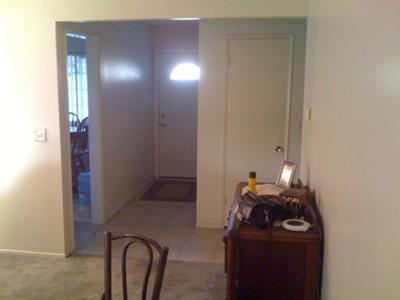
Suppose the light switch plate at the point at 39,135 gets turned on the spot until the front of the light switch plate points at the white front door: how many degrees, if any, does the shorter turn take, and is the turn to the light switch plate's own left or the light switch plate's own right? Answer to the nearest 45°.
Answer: approximately 135° to the light switch plate's own left

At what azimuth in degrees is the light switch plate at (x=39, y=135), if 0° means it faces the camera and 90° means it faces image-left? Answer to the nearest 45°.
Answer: approximately 0°

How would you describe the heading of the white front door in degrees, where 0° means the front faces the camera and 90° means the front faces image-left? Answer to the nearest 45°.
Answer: approximately 0°

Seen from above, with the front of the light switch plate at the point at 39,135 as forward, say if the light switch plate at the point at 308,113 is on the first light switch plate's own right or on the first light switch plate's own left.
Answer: on the first light switch plate's own left

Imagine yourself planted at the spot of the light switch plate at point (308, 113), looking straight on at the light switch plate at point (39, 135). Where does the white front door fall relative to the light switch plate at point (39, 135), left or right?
right

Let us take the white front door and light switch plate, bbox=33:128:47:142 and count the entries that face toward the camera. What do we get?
2

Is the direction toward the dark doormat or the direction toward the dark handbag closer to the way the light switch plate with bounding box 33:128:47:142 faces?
the dark handbag
